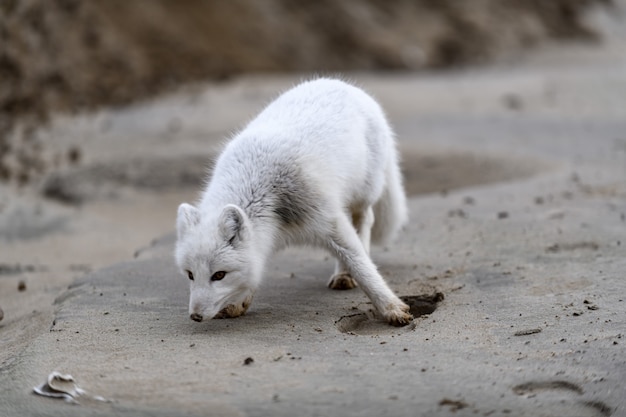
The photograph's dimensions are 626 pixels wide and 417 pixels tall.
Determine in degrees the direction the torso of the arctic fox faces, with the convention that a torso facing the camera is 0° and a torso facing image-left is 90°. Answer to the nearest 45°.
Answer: approximately 45°
